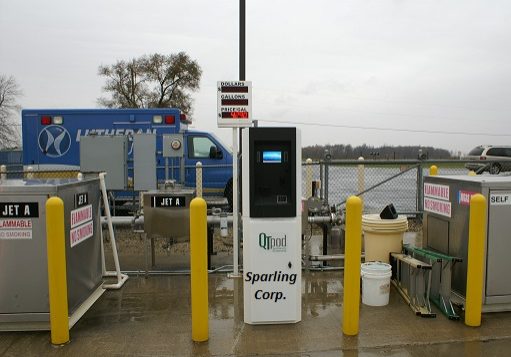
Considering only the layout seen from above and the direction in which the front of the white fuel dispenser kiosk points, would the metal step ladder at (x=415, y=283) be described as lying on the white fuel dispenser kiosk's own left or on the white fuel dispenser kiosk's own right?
on the white fuel dispenser kiosk's own left

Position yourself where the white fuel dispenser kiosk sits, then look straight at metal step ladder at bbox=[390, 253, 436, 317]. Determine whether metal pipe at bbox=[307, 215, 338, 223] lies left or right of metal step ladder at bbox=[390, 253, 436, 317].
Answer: left

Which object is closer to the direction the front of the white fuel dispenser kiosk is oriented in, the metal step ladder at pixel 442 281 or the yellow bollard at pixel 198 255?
the yellow bollard

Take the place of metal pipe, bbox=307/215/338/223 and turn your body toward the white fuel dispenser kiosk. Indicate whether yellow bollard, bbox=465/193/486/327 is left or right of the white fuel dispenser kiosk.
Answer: left

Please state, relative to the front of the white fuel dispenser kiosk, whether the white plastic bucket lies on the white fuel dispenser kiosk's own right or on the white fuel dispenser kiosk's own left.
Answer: on the white fuel dispenser kiosk's own left

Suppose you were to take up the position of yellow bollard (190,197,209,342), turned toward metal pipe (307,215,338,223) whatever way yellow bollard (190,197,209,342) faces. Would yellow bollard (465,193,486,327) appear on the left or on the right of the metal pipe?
right

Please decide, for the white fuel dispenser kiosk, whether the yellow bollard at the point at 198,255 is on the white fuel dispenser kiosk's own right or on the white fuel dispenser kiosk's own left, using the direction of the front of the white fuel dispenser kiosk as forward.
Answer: on the white fuel dispenser kiosk's own right

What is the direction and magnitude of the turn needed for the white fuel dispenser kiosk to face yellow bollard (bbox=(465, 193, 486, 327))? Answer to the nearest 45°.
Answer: approximately 90° to its left

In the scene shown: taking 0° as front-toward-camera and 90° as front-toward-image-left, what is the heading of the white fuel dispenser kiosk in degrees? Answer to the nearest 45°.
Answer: approximately 0°

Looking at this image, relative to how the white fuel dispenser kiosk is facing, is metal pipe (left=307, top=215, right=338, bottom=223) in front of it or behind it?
behind

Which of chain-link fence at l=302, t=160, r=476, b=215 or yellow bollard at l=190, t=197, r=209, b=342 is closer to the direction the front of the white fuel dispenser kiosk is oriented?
the yellow bollard

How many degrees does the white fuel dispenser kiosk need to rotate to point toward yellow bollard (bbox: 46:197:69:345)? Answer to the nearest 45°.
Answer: approximately 90° to its right

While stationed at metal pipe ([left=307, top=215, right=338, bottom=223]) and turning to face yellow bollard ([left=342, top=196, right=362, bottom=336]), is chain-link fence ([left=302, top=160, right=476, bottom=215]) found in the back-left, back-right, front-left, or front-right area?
back-left
